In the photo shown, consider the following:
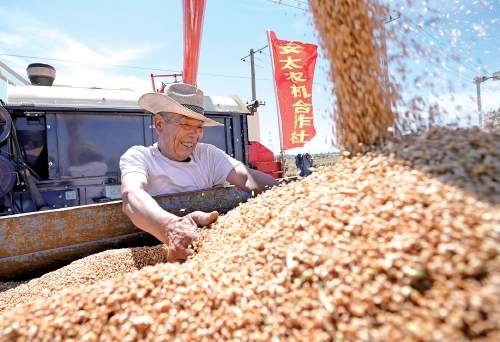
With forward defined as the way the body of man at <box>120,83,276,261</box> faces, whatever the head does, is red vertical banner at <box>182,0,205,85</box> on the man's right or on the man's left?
on the man's left

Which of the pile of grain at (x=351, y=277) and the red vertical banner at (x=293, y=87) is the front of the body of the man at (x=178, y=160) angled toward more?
the pile of grain

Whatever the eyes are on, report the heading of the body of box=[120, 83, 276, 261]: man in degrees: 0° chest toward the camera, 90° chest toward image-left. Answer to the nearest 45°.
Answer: approximately 315°

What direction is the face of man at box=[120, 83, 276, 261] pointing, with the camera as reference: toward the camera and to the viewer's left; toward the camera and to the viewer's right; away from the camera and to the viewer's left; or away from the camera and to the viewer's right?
toward the camera and to the viewer's right

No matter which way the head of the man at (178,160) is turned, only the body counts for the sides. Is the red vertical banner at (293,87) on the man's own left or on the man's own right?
on the man's own left
